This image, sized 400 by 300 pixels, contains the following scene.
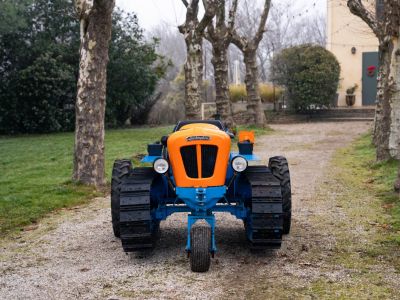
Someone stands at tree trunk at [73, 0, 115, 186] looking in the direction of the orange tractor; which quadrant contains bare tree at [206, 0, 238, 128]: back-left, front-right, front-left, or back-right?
back-left

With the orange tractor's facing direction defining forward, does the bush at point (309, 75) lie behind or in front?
behind

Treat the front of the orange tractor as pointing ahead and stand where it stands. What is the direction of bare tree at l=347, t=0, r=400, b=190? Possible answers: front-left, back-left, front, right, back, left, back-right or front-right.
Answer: back-left

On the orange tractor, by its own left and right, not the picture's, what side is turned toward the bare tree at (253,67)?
back

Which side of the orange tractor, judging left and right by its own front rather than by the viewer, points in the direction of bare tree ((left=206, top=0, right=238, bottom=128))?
back

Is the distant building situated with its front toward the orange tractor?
yes

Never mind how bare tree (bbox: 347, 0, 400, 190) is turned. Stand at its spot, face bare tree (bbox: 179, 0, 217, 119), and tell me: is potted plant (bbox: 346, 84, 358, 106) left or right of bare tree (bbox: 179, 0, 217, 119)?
right

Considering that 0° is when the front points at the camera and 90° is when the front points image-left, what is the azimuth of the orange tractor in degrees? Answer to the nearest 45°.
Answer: approximately 0°

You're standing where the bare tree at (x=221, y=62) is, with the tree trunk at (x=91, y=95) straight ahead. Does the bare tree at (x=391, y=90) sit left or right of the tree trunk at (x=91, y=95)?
left

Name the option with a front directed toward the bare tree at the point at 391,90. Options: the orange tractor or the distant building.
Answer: the distant building

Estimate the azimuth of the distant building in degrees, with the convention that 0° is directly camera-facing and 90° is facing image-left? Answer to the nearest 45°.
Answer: approximately 0°

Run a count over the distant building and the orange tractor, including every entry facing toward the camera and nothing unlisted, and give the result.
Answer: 2
